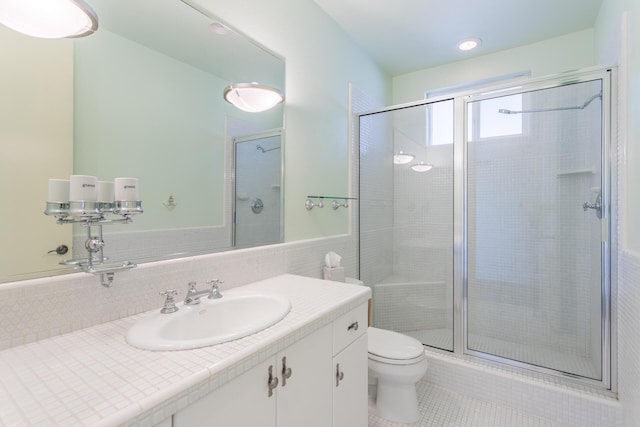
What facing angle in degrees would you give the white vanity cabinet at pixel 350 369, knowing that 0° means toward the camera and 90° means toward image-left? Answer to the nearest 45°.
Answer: approximately 315°

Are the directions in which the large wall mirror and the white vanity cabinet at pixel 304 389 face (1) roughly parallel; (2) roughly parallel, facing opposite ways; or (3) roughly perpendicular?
roughly parallel

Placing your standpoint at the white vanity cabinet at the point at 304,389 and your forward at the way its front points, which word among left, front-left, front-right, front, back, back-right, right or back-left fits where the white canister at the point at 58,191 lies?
back-right

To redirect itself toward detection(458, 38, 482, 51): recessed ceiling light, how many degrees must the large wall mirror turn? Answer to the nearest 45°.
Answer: approximately 45° to its left

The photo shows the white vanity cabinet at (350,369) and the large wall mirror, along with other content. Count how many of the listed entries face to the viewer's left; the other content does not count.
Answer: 0

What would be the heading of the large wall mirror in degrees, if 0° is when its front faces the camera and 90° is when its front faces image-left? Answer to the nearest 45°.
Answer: approximately 315°

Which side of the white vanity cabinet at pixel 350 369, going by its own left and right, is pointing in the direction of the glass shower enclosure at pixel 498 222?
left

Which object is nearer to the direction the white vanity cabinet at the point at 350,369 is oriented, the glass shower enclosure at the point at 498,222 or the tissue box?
the glass shower enclosure

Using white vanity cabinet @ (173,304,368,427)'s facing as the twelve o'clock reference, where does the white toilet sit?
The white toilet is roughly at 9 o'clock from the white vanity cabinet.

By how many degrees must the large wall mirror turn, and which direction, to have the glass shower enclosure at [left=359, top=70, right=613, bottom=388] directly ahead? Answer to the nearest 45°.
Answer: approximately 45° to its left

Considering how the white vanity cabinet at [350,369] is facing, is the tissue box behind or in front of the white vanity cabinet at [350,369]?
behind

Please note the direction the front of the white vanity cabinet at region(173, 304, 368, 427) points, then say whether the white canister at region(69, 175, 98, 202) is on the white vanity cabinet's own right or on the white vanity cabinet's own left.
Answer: on the white vanity cabinet's own right
